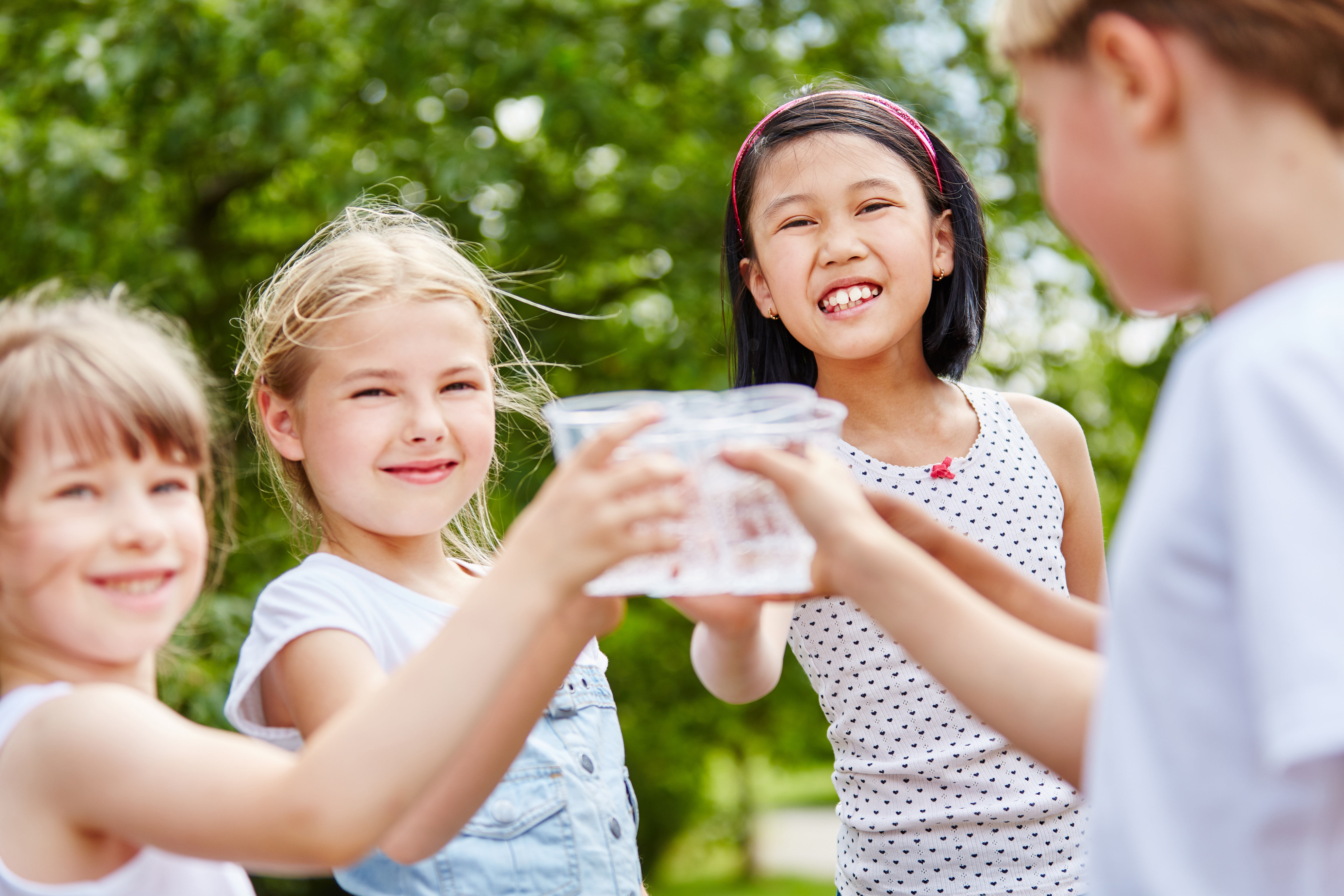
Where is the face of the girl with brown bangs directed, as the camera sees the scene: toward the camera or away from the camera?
toward the camera

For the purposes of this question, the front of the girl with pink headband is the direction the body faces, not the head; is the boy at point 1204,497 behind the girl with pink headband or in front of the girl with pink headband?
in front

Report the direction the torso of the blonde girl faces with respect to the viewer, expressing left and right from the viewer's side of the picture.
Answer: facing the viewer and to the right of the viewer

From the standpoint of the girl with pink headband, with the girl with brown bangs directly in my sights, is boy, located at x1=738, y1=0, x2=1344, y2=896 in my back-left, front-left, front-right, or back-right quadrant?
front-left

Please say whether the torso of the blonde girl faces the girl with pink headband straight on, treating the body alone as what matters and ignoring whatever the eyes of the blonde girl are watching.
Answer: no

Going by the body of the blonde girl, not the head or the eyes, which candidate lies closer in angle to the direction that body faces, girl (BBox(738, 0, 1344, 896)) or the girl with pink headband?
the girl

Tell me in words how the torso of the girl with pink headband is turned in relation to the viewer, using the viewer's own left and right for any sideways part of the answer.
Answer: facing the viewer

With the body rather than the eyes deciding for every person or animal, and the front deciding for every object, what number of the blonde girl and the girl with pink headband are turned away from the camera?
0

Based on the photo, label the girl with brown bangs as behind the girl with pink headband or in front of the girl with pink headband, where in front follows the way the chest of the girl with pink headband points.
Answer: in front

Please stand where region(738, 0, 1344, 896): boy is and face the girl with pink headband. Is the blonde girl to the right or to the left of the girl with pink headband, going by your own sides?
left
